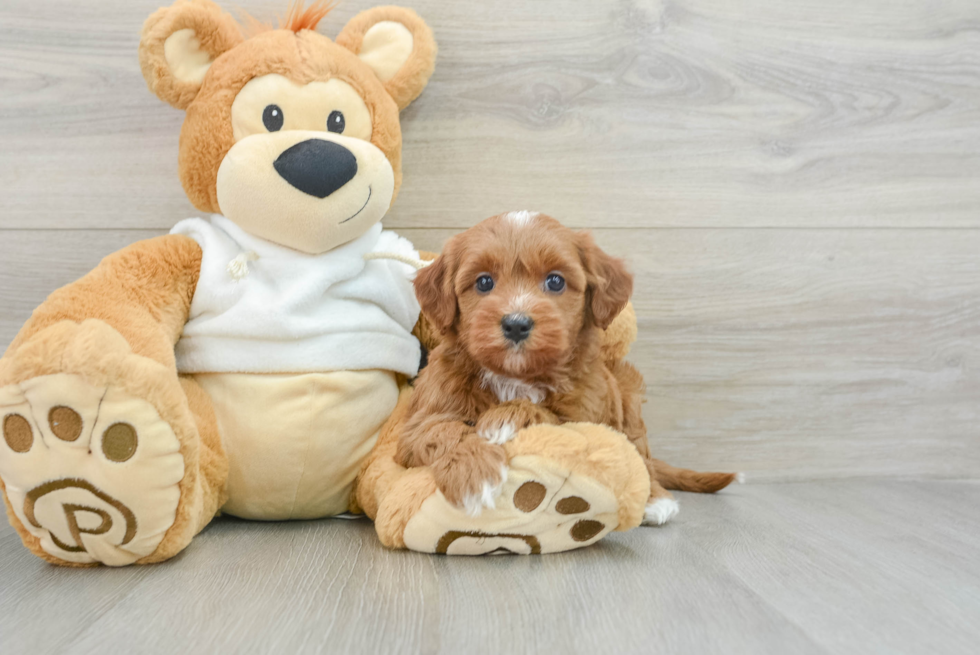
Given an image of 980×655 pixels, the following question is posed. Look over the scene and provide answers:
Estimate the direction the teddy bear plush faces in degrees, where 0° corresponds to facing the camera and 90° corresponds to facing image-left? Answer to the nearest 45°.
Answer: approximately 0°
